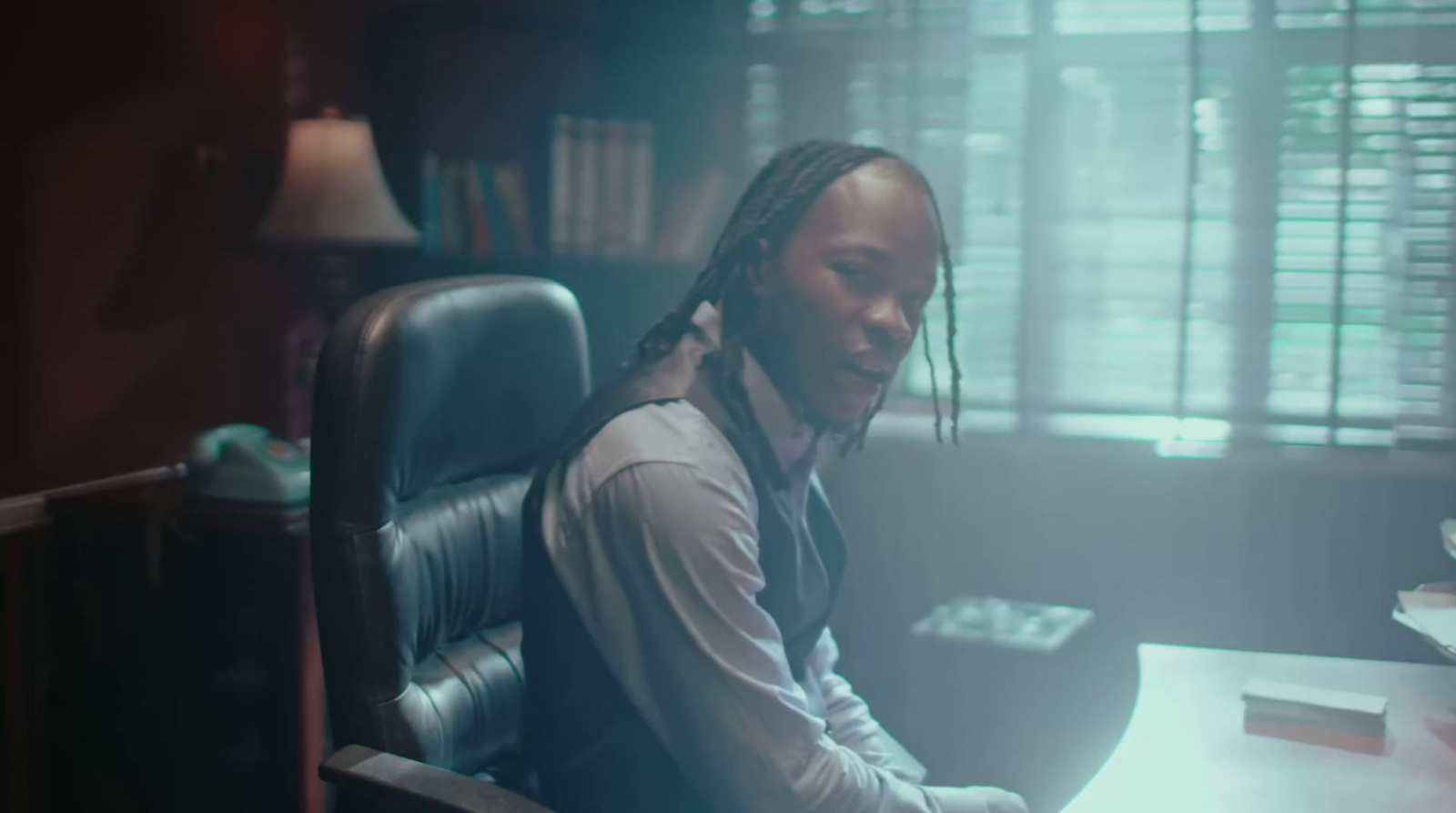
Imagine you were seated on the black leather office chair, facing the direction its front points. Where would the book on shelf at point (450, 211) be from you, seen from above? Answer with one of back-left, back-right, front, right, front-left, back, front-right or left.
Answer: back-left

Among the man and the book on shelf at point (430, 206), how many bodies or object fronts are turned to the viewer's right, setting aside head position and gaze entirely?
1

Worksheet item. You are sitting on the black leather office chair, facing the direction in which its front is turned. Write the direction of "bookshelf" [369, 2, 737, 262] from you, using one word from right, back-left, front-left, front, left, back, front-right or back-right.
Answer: back-left

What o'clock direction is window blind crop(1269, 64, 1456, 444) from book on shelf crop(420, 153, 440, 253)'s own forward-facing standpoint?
The window blind is roughly at 10 o'clock from the book on shelf.

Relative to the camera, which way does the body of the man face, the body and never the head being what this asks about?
to the viewer's right

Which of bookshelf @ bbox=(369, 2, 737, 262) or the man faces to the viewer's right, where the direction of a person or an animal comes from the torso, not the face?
the man
